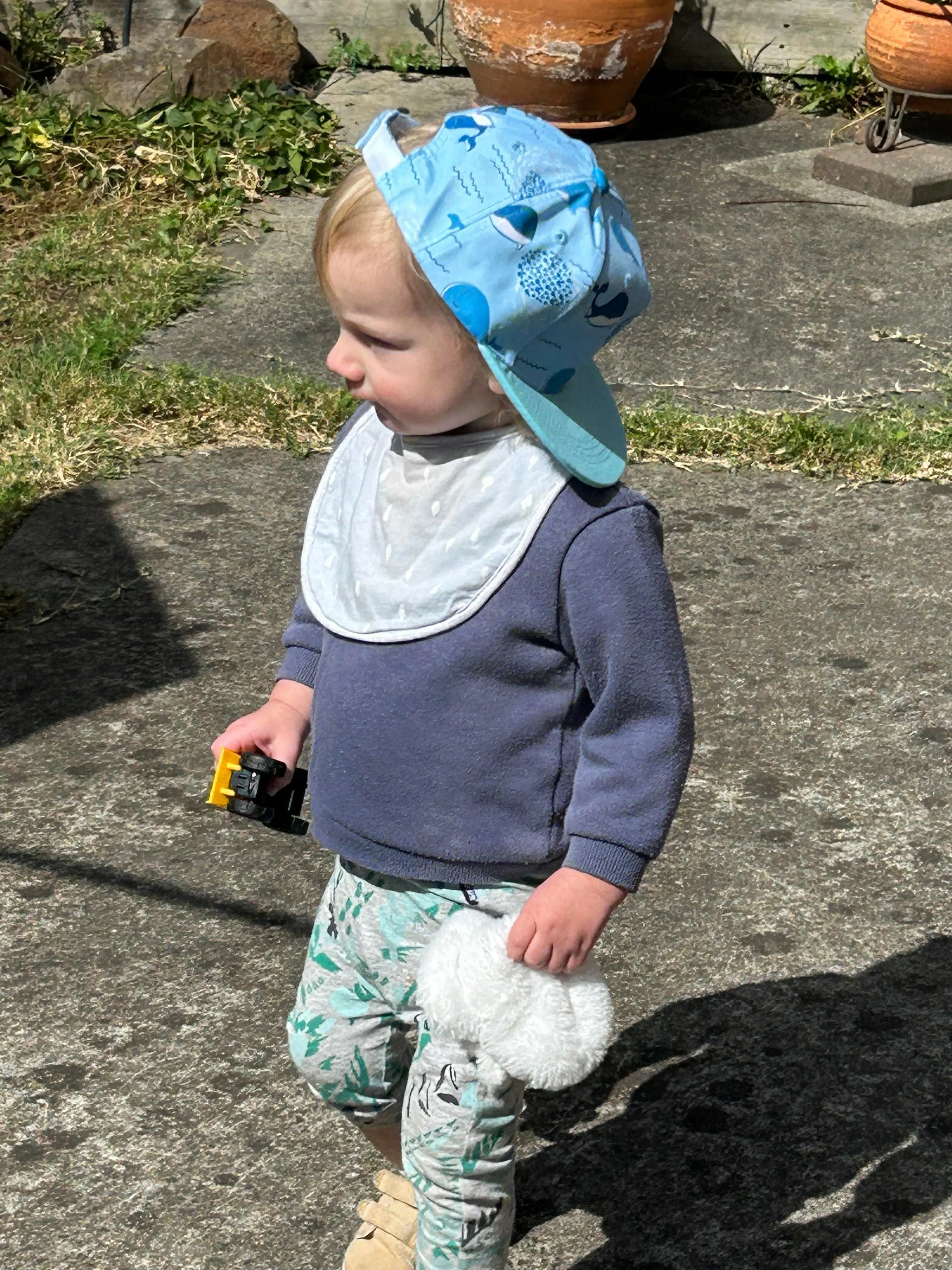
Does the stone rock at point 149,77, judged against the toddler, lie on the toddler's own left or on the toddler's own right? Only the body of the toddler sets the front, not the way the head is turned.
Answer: on the toddler's own right

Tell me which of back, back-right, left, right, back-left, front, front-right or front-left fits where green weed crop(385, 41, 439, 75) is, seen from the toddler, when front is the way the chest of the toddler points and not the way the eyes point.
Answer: back-right

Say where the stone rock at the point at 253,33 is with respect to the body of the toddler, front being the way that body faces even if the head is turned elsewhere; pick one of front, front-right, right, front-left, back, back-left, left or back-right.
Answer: back-right

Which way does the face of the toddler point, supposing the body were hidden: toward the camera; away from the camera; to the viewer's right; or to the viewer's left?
to the viewer's left

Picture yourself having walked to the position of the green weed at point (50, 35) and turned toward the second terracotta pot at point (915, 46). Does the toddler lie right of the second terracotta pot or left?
right

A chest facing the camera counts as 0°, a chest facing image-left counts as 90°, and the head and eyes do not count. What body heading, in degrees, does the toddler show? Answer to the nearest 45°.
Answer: approximately 45°

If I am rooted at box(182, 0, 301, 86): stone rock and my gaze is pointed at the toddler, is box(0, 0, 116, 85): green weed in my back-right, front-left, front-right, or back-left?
back-right

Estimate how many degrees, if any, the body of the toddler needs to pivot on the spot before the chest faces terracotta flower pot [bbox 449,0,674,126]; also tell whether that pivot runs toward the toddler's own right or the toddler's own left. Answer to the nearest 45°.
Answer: approximately 135° to the toddler's own right

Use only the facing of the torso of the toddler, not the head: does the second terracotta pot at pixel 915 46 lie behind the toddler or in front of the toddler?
behind

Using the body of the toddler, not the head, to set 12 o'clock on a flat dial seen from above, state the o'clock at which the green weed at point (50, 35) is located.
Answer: The green weed is roughly at 4 o'clock from the toddler.

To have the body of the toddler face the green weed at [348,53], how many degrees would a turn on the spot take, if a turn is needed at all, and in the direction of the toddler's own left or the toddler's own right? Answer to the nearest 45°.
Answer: approximately 135° to the toddler's own right
